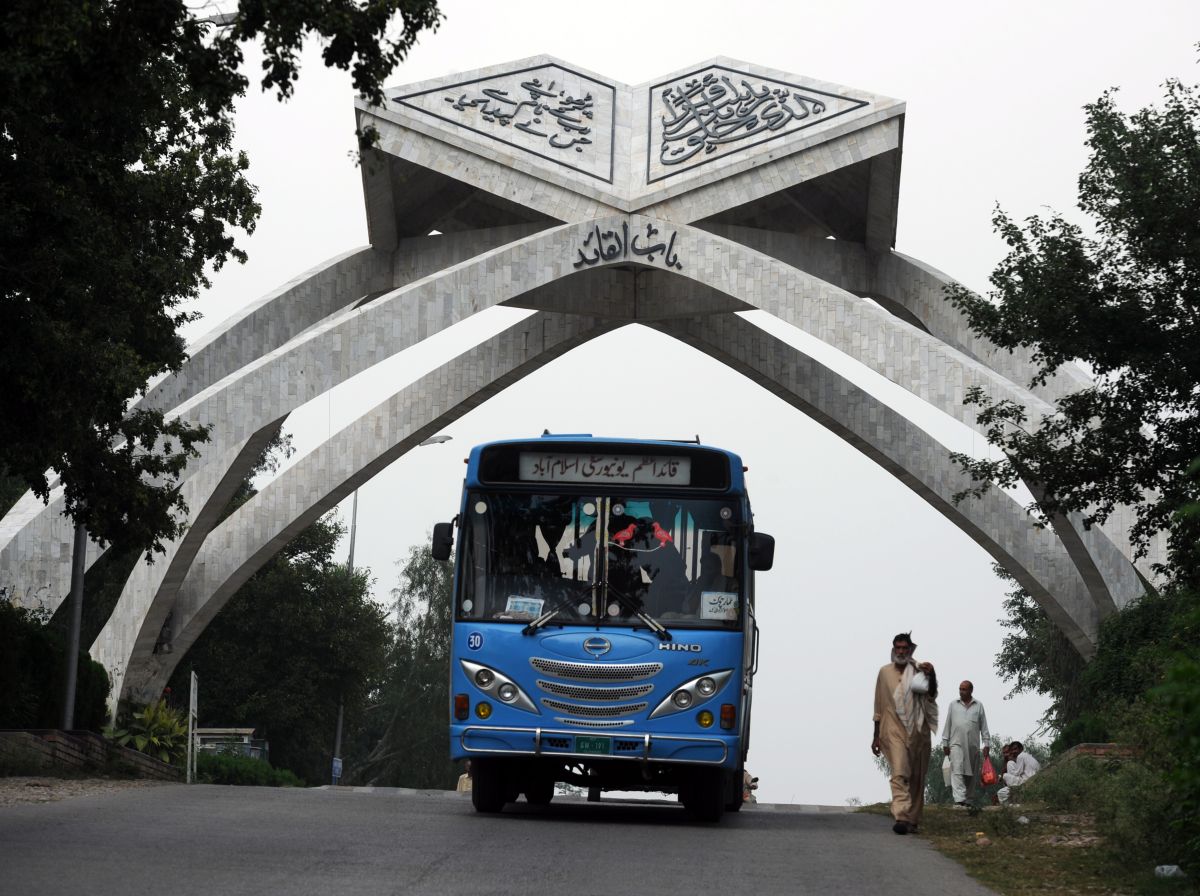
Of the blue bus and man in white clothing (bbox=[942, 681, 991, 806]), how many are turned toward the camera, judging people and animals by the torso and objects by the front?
2

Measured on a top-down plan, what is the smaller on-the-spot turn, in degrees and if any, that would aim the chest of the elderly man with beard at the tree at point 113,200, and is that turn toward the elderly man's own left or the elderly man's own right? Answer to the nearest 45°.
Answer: approximately 90° to the elderly man's own right

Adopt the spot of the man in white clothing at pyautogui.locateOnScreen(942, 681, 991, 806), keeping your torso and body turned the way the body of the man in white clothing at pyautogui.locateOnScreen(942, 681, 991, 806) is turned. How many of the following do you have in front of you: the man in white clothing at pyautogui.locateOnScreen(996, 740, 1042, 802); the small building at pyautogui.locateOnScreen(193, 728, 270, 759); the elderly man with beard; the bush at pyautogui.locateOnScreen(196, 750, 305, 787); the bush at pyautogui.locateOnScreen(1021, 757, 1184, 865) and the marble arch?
2

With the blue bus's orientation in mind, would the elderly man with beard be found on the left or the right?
on its left

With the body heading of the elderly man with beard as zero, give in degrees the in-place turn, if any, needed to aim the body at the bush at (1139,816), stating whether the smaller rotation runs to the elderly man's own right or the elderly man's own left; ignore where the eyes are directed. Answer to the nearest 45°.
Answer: approximately 45° to the elderly man's own left

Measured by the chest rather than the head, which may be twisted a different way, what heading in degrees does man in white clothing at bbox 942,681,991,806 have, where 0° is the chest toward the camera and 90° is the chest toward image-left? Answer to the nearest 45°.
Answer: approximately 0°

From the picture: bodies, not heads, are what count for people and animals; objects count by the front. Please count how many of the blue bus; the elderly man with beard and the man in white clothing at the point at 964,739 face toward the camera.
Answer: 3
